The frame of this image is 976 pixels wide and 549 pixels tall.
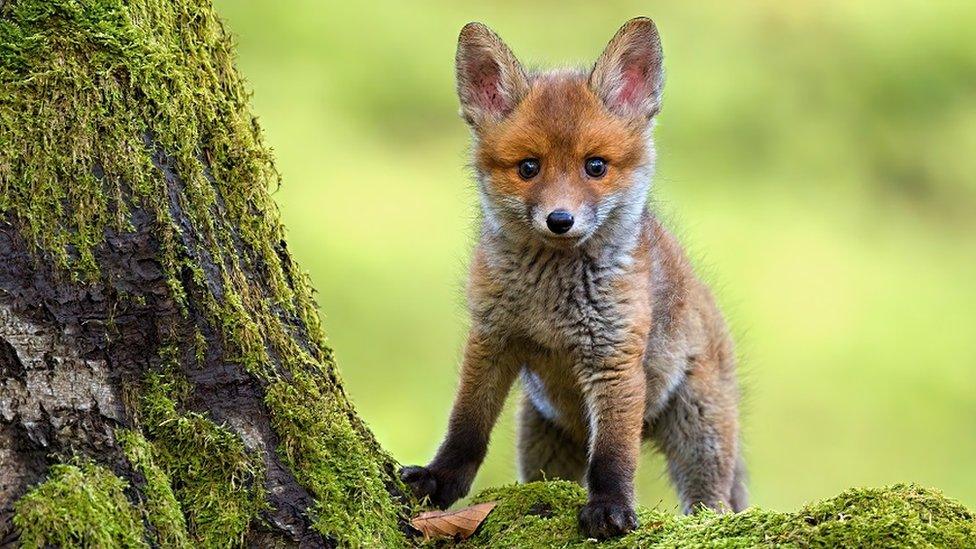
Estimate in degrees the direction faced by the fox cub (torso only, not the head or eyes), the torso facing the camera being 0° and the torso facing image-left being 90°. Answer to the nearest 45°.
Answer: approximately 45°
